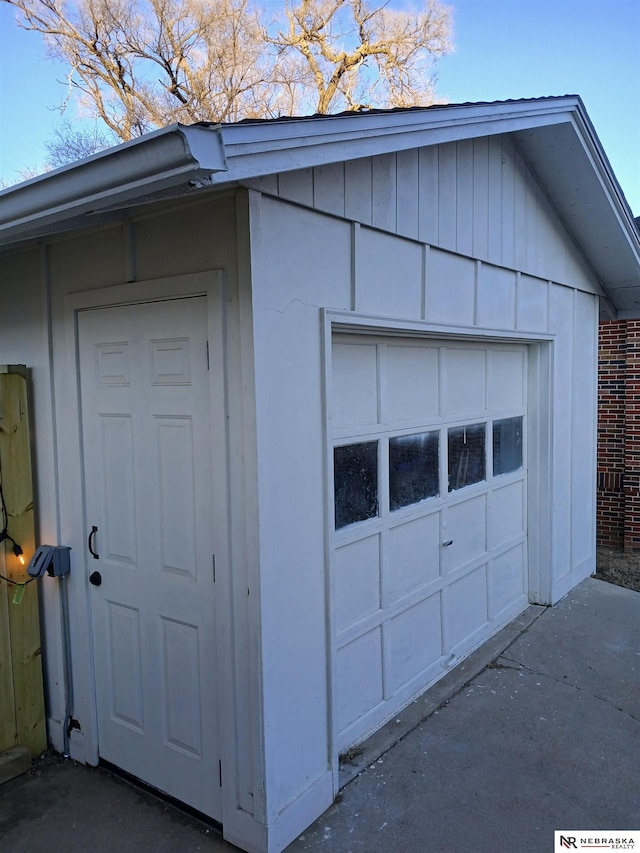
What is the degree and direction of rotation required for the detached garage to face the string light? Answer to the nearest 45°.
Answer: approximately 135° to its right

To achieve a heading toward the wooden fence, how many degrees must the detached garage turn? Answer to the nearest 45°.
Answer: approximately 135° to its right

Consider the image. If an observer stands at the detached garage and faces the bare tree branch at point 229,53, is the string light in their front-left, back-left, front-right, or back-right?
back-left

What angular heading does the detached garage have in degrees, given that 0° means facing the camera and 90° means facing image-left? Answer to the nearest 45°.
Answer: approximately 315°

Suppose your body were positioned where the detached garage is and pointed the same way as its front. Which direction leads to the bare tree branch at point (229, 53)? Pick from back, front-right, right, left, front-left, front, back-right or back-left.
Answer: back-left
